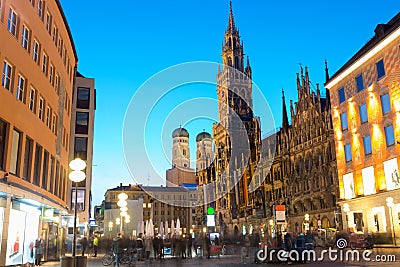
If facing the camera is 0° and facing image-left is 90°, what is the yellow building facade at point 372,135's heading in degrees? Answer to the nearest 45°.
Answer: approximately 45°

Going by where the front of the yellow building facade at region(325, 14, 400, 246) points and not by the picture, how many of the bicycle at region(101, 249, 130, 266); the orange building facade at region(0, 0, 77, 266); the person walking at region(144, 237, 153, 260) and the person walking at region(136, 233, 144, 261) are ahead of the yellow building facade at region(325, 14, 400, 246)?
4

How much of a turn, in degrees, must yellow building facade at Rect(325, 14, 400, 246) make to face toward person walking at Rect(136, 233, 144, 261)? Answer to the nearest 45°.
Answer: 0° — it already faces them

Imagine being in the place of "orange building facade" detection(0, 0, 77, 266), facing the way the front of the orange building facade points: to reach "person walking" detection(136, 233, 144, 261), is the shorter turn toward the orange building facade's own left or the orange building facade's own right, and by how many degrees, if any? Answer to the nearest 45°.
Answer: approximately 90° to the orange building facade's own left

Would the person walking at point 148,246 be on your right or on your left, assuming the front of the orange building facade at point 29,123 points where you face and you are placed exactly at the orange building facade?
on your left

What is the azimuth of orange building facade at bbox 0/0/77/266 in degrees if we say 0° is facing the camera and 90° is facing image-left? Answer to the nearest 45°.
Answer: approximately 315°

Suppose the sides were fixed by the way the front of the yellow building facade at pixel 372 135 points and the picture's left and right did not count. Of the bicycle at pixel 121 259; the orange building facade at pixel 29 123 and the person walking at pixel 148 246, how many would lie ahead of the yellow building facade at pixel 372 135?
3

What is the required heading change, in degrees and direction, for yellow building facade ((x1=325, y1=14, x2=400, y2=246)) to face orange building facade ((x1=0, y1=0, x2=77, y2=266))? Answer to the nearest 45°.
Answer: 0° — it already faces it

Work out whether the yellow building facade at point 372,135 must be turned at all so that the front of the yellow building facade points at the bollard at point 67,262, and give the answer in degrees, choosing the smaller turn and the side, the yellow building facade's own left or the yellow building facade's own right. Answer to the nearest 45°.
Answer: approximately 45° to the yellow building facade's own left
